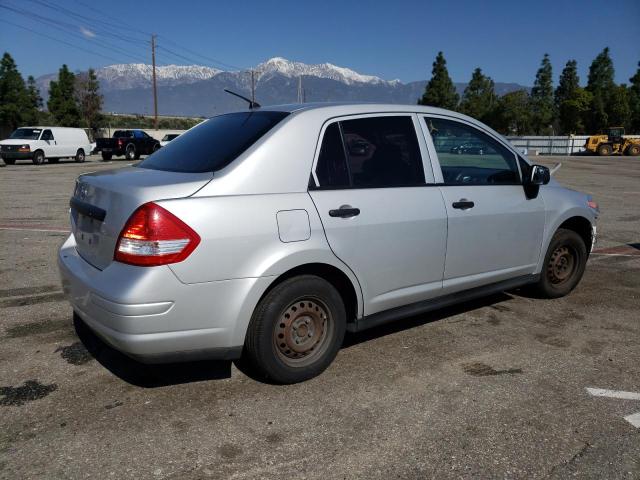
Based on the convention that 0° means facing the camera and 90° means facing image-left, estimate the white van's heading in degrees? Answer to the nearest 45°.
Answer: approximately 45°

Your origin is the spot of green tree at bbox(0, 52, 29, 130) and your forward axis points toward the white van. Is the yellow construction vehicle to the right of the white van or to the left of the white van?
left

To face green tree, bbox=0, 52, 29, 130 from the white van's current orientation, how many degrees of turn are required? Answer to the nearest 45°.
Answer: approximately 135° to its right

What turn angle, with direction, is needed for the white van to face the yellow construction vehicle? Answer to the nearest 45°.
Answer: approximately 135° to its left

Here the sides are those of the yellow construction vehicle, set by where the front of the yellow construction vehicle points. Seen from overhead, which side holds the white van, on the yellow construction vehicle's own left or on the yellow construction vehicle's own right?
on the yellow construction vehicle's own right
